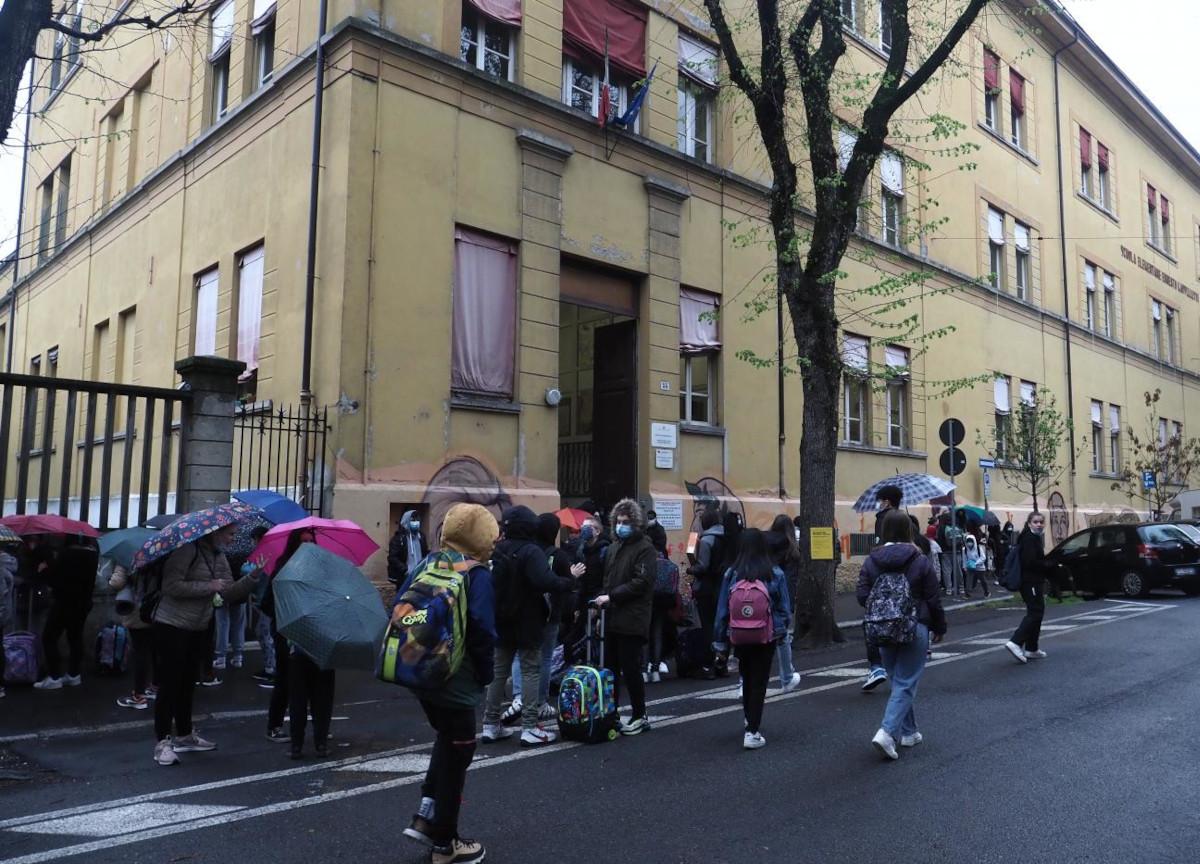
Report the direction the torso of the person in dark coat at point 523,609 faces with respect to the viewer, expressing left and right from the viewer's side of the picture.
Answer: facing away from the viewer and to the right of the viewer

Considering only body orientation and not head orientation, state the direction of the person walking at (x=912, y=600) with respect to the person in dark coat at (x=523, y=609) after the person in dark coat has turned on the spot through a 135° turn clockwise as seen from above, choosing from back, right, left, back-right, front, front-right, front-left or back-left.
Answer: left

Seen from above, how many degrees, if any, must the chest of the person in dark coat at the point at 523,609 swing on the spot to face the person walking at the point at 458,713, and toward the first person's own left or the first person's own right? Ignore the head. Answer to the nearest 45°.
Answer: approximately 135° to the first person's own right

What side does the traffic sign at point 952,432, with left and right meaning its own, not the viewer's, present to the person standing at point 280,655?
back

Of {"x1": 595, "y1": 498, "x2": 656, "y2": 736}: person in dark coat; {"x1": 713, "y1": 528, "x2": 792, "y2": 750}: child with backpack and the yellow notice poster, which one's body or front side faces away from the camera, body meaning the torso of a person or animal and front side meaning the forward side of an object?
the child with backpack

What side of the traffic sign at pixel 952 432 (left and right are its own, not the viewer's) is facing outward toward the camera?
back

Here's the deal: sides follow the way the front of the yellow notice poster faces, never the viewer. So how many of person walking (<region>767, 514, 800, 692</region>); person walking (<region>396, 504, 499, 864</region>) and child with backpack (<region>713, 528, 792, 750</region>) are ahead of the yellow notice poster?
3

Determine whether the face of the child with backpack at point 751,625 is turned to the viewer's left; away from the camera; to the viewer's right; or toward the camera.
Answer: away from the camera
